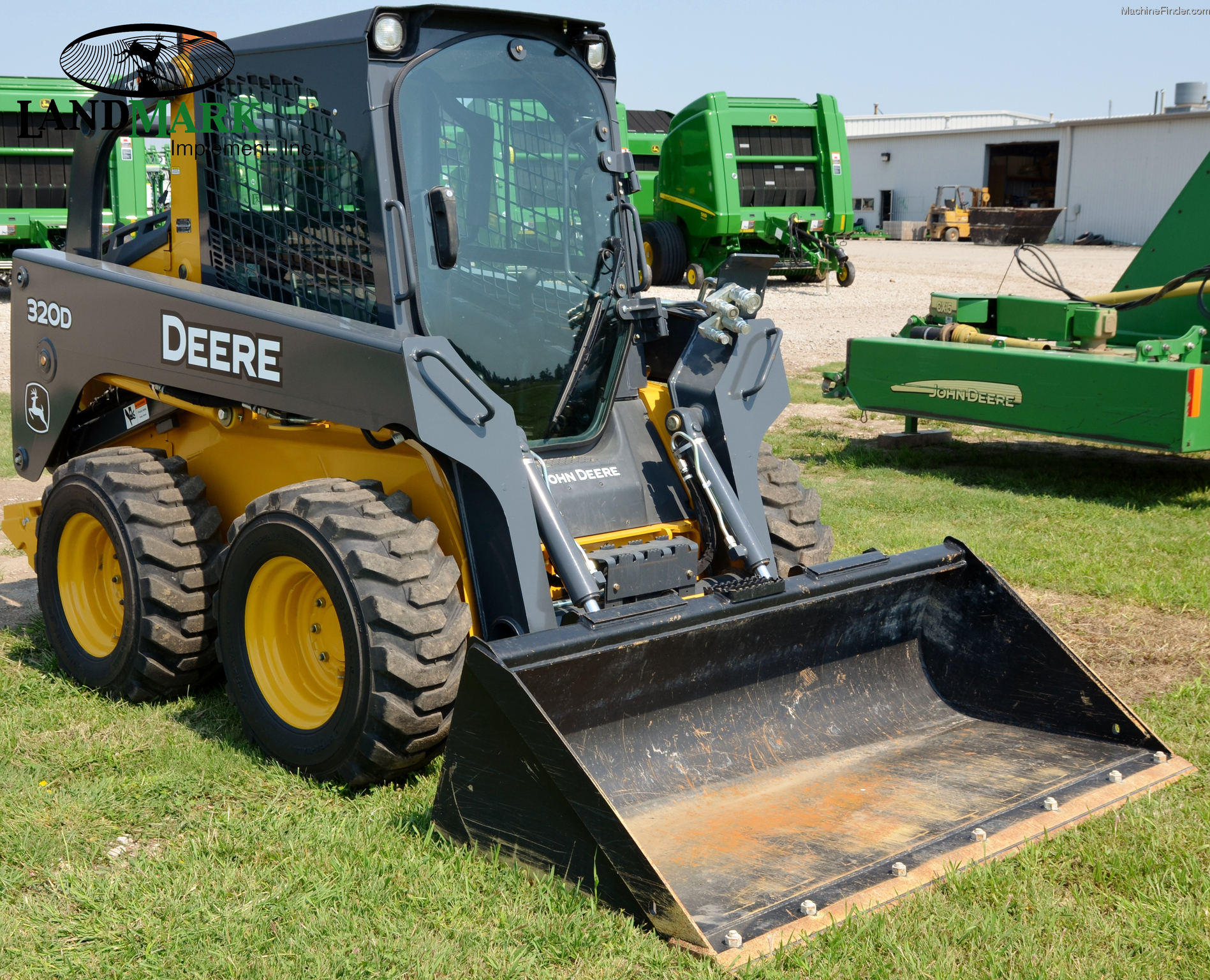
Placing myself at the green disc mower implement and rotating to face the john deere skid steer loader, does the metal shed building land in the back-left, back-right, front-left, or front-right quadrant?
back-right

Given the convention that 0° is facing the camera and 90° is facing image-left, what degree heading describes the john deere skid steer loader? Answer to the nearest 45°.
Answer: approximately 315°

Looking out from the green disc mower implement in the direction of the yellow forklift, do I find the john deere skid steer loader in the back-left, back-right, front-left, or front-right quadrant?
back-left

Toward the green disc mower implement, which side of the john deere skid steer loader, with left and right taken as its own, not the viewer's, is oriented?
left

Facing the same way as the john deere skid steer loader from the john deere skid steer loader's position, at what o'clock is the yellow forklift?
The yellow forklift is roughly at 8 o'clock from the john deere skid steer loader.

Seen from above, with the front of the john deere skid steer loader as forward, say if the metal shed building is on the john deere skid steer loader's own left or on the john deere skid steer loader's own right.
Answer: on the john deere skid steer loader's own left
